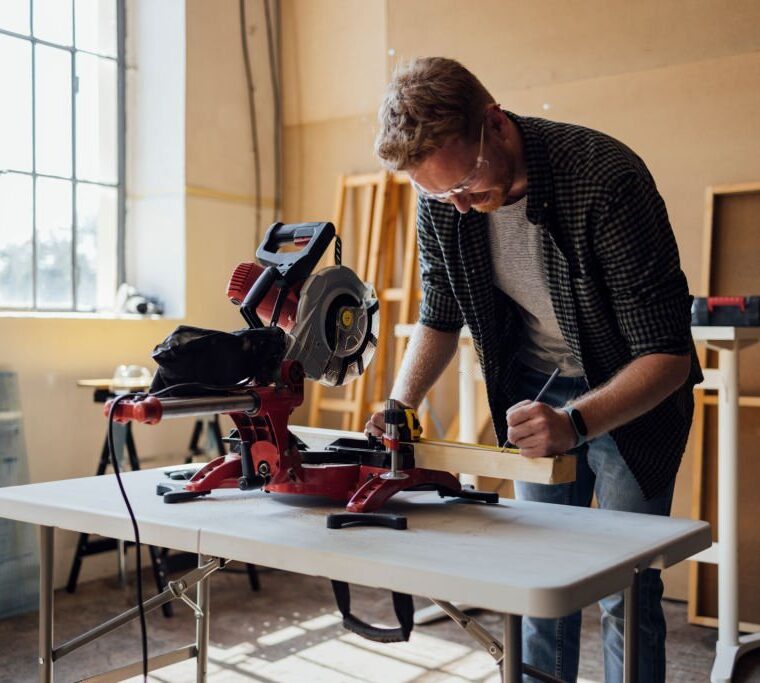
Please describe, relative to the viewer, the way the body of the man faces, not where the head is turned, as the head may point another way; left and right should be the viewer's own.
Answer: facing the viewer and to the left of the viewer

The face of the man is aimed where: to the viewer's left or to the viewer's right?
to the viewer's left

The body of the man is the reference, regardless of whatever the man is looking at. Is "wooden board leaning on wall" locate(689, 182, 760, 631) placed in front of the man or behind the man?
behind

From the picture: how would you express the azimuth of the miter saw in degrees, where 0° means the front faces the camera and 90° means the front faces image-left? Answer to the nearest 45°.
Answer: approximately 225°

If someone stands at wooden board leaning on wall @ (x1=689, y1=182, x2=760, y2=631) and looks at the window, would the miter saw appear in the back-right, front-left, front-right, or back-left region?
front-left

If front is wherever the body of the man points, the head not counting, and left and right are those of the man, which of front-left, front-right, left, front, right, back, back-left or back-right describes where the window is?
right
